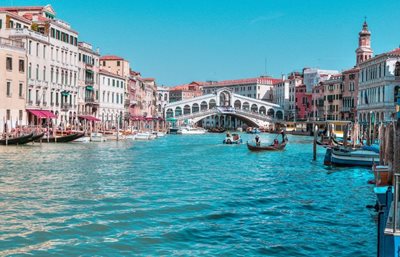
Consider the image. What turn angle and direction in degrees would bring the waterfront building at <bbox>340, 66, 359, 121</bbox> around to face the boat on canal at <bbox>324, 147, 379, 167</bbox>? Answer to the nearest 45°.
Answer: approximately 45° to its left

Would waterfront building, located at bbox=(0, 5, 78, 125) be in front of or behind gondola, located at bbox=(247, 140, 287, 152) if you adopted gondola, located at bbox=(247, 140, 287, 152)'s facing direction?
in front

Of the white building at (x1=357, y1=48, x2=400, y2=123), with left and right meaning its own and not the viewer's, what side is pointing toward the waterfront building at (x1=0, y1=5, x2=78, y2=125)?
front

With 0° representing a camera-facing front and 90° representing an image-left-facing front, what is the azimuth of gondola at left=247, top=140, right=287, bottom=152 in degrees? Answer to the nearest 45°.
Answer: approximately 90°

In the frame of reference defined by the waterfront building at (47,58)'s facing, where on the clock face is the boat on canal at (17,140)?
The boat on canal is roughly at 2 o'clock from the waterfront building.

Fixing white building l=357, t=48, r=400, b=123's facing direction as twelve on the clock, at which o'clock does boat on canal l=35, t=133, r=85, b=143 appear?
The boat on canal is roughly at 12 o'clock from the white building.

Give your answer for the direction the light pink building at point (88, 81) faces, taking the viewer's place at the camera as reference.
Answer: facing the viewer and to the right of the viewer

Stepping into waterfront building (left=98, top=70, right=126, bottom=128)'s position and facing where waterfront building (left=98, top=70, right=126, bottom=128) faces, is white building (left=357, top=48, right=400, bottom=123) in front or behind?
in front

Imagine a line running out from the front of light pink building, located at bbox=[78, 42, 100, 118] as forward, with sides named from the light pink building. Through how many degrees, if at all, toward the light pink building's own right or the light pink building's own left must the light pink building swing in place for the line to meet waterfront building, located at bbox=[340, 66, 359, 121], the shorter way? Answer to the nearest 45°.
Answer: approximately 45° to the light pink building's own left
